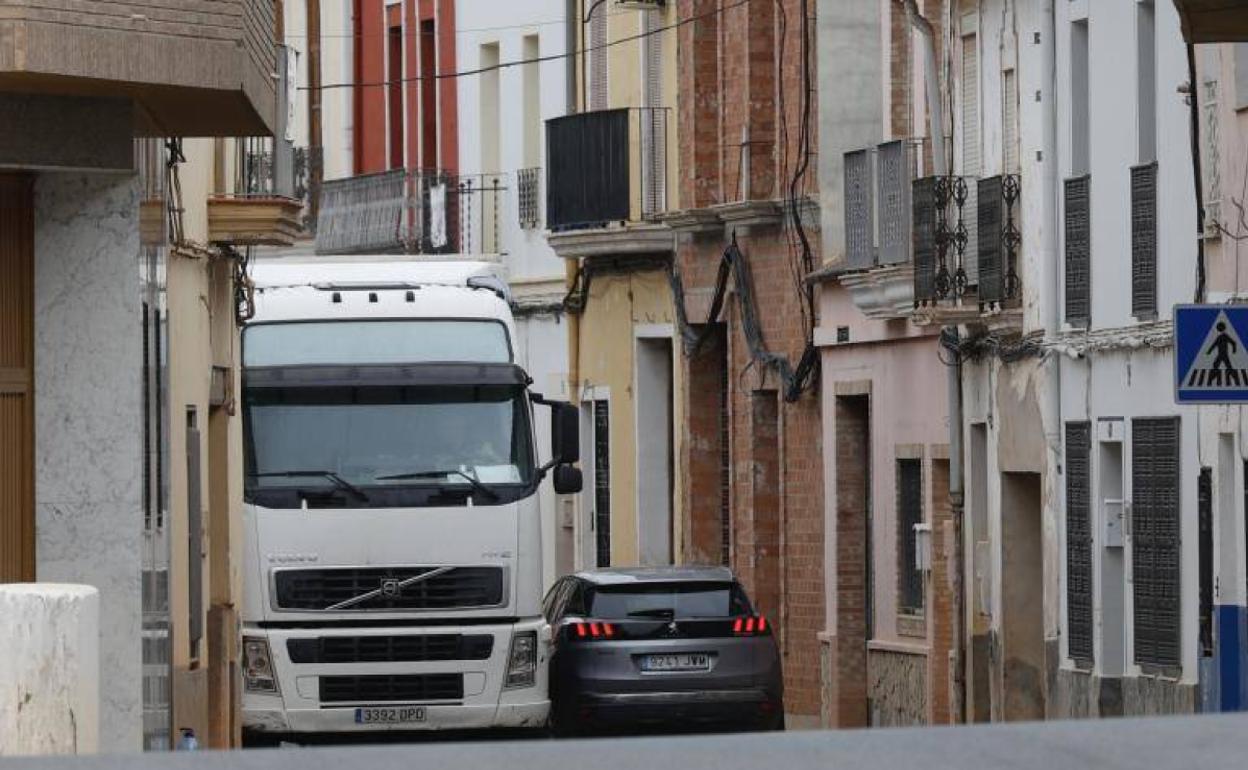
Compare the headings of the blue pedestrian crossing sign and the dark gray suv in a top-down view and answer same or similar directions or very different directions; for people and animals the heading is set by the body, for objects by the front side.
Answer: very different directions

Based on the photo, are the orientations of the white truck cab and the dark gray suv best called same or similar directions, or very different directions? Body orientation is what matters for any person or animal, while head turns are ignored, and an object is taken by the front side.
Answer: very different directions

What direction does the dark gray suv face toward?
away from the camera

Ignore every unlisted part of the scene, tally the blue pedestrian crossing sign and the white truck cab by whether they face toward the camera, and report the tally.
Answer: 2

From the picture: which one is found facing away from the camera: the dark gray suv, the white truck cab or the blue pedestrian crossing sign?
the dark gray suv

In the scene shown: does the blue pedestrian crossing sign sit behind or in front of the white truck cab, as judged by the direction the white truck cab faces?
in front

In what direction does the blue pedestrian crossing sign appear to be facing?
toward the camera
